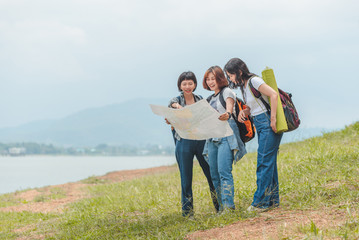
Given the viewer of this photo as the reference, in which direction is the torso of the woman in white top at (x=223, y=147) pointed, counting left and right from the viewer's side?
facing the viewer and to the left of the viewer

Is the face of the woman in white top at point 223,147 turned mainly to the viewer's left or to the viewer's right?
to the viewer's left

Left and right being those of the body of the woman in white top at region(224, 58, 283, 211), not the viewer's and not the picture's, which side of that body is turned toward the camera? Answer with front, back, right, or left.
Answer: left

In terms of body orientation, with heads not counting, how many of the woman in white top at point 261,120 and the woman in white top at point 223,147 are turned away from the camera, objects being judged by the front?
0

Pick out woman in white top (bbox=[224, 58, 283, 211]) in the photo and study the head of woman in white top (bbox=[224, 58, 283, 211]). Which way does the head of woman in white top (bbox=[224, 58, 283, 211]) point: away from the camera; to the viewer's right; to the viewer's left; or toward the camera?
to the viewer's left
